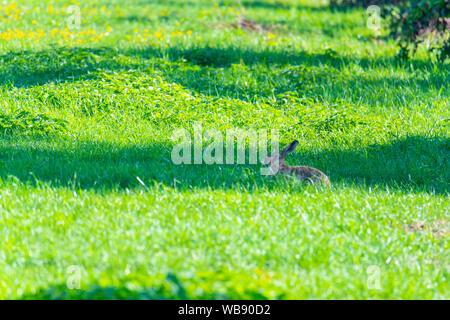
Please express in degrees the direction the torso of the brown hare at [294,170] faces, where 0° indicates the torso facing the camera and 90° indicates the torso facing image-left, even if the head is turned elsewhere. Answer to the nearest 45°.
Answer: approximately 90°
